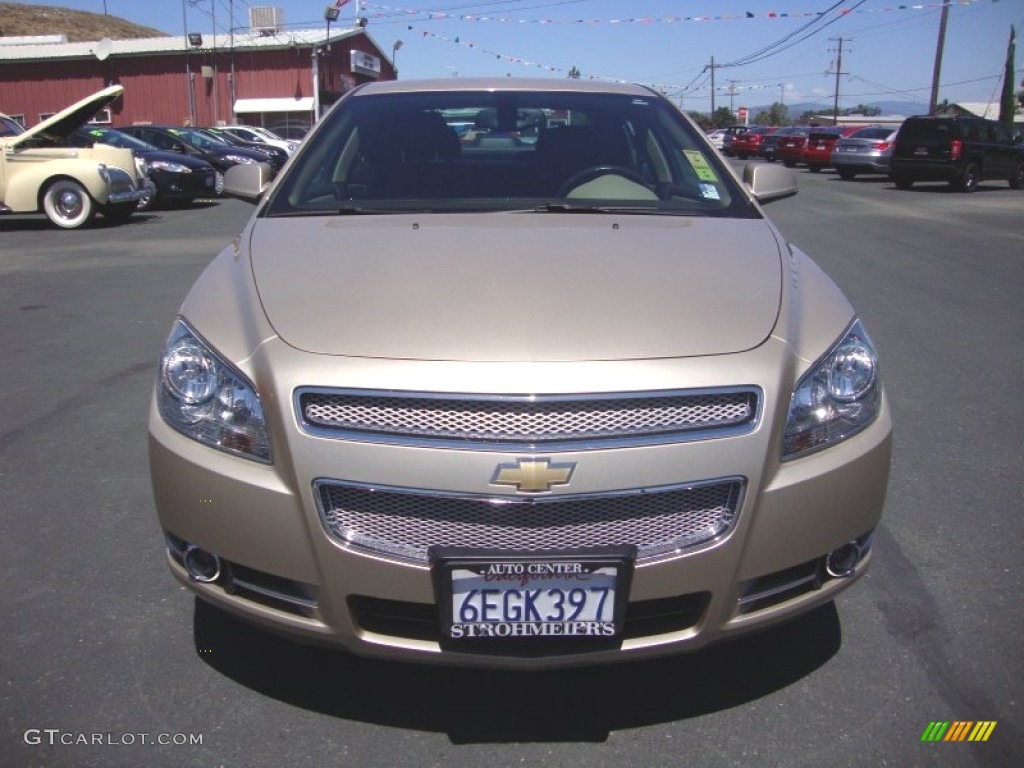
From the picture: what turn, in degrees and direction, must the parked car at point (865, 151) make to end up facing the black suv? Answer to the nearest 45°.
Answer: approximately 90° to its right

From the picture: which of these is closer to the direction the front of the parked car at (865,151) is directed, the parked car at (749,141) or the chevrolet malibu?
the parked car

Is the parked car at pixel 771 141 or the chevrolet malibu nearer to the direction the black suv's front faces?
the parked car

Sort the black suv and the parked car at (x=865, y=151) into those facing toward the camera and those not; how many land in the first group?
0

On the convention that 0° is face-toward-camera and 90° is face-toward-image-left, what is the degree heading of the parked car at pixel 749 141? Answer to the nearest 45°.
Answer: approximately 225°

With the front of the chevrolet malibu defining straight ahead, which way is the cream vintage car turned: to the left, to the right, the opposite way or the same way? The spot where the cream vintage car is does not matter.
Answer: to the left

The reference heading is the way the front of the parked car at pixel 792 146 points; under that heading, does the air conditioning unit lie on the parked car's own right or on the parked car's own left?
on the parked car's own left

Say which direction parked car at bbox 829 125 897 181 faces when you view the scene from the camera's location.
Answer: facing away from the viewer and to the right of the viewer

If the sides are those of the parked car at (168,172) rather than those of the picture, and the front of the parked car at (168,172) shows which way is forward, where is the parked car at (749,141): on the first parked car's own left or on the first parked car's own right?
on the first parked car's own left

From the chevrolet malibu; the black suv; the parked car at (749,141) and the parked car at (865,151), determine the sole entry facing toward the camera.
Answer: the chevrolet malibu

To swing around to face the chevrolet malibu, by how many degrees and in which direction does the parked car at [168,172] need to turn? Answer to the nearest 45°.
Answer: approximately 45° to its right

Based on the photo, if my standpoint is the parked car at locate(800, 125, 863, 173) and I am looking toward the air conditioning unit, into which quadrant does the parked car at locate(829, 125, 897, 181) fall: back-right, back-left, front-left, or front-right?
back-left

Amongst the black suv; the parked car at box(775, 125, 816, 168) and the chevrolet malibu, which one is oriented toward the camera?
the chevrolet malibu
